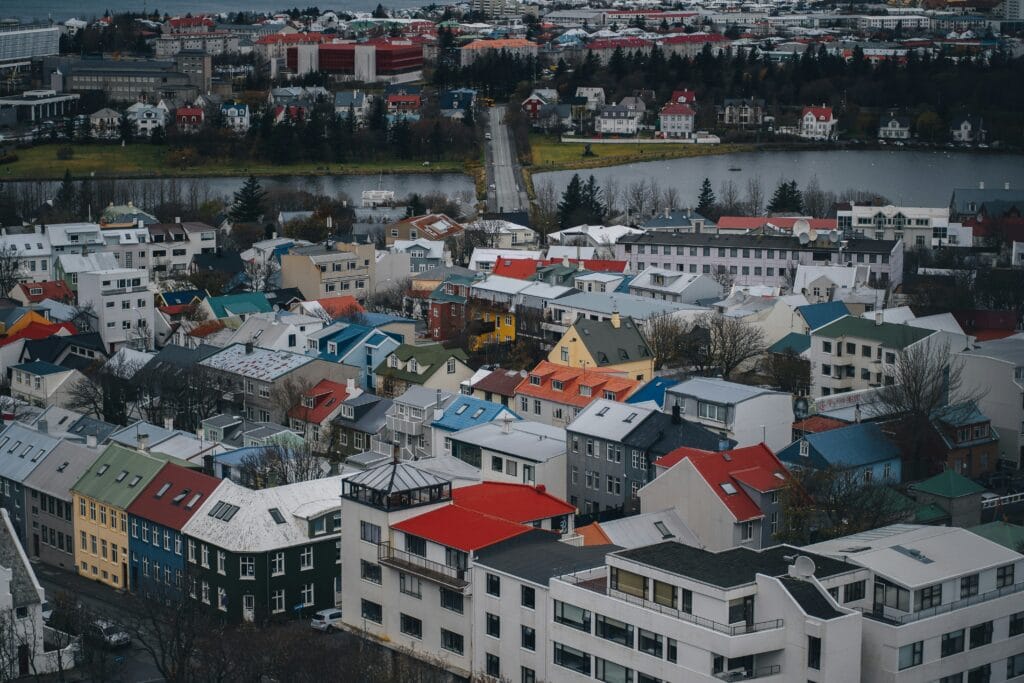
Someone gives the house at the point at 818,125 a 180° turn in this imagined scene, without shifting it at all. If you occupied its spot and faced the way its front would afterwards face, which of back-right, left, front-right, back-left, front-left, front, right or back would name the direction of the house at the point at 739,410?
back

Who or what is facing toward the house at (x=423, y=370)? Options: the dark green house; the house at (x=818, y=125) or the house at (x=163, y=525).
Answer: the house at (x=818, y=125)

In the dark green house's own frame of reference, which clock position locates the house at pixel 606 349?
The house is roughly at 7 o'clock from the dark green house.

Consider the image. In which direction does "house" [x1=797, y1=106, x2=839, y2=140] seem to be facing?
toward the camera

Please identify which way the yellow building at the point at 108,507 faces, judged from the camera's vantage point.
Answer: facing the viewer and to the left of the viewer

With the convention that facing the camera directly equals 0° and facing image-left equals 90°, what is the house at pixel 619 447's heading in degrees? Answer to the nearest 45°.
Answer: approximately 45°

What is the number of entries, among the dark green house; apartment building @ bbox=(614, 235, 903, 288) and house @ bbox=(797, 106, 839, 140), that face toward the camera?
3

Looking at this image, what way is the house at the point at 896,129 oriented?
toward the camera

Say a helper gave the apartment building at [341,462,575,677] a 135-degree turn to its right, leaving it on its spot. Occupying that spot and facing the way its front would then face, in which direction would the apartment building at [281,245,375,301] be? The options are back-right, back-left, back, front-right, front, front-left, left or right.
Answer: front

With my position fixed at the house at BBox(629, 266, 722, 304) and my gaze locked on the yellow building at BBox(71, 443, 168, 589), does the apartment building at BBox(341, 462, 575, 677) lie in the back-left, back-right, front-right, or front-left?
front-left

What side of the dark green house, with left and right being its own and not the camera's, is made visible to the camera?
front

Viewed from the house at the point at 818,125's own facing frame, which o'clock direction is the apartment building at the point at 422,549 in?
The apartment building is roughly at 12 o'clock from the house.

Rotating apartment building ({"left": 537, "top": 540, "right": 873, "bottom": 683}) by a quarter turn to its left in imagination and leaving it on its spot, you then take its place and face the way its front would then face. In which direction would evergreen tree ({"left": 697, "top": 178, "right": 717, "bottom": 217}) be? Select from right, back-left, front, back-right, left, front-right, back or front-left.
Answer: back-left

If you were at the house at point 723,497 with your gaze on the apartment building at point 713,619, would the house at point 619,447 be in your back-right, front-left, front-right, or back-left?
back-right

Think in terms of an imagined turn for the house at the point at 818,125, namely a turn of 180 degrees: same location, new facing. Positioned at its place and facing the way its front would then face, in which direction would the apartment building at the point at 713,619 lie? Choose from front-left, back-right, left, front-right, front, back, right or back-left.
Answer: back

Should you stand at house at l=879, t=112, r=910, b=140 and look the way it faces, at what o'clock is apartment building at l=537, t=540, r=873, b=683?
The apartment building is roughly at 12 o'clock from the house.

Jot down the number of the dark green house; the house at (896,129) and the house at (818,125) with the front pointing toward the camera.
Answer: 3
